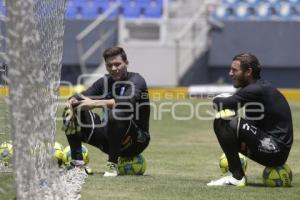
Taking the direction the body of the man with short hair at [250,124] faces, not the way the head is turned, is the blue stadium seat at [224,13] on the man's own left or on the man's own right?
on the man's own right

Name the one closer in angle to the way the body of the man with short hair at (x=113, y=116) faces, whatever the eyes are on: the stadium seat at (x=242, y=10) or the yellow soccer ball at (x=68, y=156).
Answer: the yellow soccer ball

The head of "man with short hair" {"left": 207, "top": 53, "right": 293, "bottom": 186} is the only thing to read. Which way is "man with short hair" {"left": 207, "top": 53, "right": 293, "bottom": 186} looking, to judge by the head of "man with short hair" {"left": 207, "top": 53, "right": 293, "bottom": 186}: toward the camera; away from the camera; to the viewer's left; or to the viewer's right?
to the viewer's left

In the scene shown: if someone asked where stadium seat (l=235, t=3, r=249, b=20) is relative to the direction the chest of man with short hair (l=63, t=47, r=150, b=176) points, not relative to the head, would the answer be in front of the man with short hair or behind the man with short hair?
behind

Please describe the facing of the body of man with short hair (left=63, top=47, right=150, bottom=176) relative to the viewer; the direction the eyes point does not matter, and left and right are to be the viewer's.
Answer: facing the viewer and to the left of the viewer

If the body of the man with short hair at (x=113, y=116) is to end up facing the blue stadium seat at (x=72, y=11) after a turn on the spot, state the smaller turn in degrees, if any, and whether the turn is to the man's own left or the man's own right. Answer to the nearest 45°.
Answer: approximately 135° to the man's own right

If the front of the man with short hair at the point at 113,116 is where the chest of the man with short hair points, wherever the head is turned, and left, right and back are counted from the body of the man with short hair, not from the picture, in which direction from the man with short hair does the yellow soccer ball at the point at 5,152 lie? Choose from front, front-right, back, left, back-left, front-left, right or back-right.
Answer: front-right

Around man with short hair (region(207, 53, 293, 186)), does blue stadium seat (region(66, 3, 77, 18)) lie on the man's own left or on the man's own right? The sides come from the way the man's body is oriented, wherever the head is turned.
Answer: on the man's own right

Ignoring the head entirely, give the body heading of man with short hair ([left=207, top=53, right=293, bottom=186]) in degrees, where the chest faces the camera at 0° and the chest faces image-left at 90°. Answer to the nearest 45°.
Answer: approximately 90°

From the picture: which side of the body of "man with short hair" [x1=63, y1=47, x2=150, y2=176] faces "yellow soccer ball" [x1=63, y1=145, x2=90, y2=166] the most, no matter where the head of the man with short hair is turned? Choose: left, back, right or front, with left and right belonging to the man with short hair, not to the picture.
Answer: right
